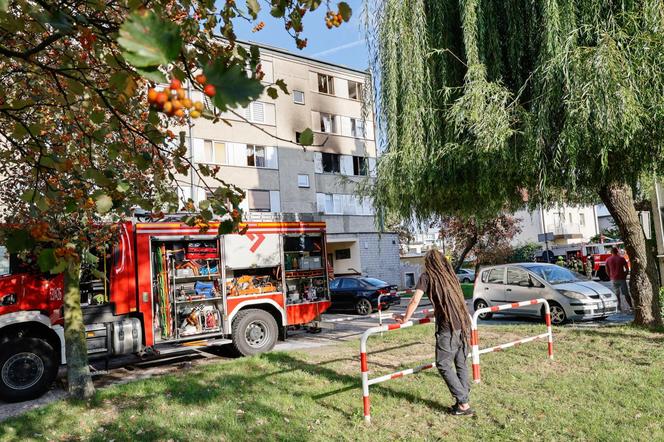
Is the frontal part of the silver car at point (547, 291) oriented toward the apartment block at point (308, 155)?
no

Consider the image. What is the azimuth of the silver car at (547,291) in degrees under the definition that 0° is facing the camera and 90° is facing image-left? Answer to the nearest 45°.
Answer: approximately 315°

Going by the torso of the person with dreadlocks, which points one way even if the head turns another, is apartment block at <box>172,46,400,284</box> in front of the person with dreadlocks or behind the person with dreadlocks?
in front

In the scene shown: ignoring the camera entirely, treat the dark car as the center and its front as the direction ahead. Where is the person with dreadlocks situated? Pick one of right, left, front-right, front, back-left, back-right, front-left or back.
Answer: back-left

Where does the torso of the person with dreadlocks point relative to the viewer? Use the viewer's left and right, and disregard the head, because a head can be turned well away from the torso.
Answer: facing away from the viewer and to the left of the viewer

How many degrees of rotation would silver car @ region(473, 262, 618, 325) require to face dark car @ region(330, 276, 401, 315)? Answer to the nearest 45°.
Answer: approximately 180°

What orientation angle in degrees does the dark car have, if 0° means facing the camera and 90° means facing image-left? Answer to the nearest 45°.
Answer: approximately 135°
